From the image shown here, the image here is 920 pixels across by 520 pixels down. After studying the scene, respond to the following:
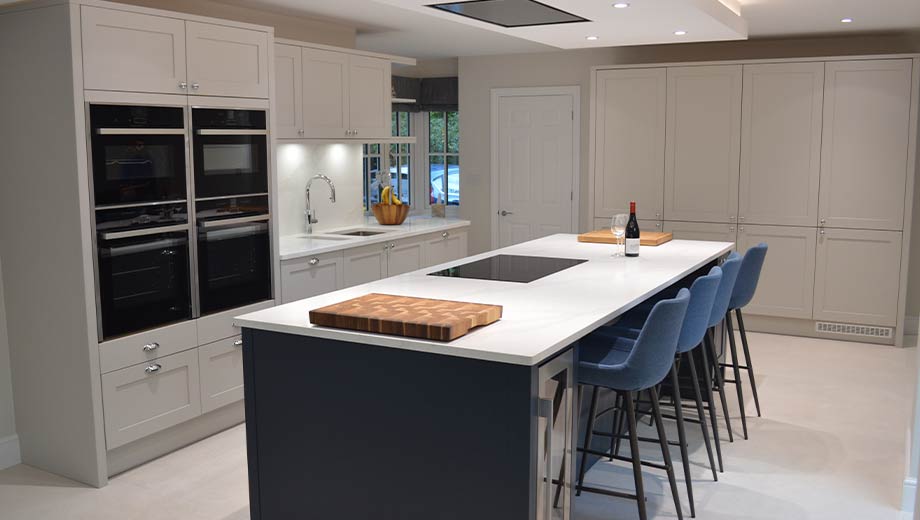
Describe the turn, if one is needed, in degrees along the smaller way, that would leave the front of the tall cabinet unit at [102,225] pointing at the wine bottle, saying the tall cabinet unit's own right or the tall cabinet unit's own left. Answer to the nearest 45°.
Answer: approximately 45° to the tall cabinet unit's own left

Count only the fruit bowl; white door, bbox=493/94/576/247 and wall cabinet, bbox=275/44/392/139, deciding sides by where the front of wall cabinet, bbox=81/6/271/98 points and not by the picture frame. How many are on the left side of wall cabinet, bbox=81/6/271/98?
3

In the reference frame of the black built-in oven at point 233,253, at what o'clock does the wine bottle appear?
The wine bottle is roughly at 11 o'clock from the black built-in oven.

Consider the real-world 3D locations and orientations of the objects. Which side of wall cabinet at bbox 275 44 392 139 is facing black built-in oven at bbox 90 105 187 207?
right

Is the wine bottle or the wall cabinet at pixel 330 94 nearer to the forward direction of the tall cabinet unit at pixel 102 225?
the wine bottle

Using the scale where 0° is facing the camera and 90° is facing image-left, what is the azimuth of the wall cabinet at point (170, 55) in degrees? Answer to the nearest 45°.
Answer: approximately 315°

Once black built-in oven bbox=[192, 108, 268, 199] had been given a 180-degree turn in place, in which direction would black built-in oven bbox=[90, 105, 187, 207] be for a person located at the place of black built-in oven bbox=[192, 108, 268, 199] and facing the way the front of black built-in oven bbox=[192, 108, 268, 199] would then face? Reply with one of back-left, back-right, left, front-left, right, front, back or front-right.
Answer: left

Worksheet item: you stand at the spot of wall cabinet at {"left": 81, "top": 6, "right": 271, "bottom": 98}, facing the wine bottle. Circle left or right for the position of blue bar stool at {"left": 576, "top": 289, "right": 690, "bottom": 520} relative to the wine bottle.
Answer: right

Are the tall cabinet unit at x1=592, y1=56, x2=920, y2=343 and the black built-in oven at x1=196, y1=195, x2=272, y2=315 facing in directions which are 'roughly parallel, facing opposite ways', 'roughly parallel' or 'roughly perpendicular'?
roughly perpendicular

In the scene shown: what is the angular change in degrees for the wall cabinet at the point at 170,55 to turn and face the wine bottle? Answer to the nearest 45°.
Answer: approximately 45° to its left
